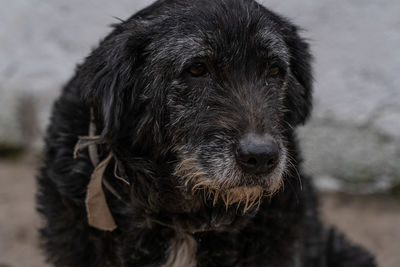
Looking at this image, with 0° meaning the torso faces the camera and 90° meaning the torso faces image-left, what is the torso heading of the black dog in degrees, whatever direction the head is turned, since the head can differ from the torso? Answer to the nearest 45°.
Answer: approximately 315°
